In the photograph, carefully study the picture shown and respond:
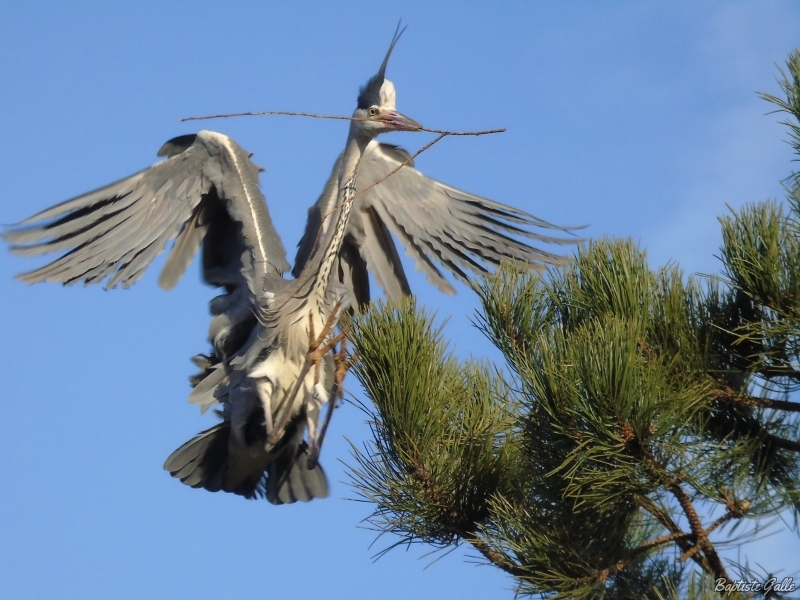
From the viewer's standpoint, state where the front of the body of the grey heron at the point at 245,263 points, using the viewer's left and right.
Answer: facing the viewer and to the right of the viewer
